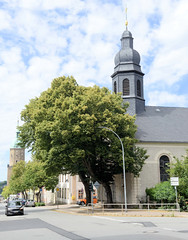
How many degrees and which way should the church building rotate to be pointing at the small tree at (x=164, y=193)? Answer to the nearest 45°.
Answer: approximately 90° to its left

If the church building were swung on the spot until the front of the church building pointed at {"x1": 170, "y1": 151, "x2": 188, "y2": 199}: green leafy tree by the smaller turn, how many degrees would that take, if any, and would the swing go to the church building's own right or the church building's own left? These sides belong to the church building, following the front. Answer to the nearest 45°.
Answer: approximately 90° to the church building's own left

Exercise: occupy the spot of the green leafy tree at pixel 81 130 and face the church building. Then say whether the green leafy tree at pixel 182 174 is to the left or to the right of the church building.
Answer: right

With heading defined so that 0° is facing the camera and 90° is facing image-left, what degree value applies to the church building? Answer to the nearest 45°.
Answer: approximately 90°
